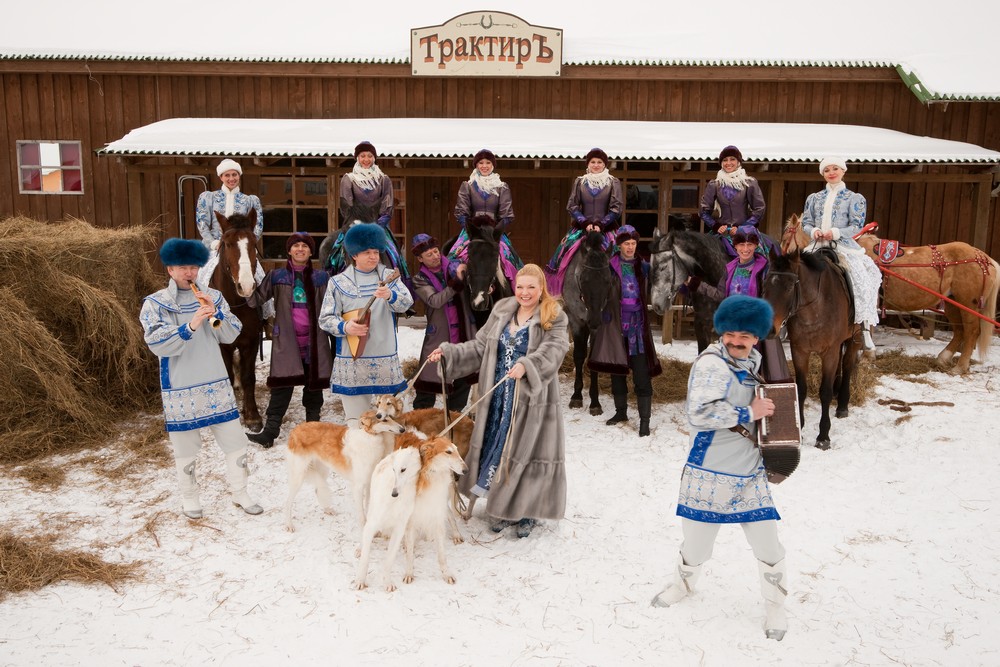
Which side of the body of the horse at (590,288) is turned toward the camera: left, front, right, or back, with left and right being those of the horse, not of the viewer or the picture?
front

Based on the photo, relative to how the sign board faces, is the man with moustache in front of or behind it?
in front

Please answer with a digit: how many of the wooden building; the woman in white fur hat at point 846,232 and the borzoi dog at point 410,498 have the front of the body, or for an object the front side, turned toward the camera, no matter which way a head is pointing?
3

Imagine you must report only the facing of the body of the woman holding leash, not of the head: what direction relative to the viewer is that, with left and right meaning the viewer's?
facing the viewer and to the left of the viewer

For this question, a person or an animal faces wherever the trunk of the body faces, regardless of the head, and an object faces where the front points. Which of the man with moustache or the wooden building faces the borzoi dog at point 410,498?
the wooden building

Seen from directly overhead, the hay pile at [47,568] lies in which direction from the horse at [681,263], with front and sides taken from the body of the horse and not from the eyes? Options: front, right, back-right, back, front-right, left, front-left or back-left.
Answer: front

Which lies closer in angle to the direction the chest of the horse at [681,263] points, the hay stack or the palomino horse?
the hay stack

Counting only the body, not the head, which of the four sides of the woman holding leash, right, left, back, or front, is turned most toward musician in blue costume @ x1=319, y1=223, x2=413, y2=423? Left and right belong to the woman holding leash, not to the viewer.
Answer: right

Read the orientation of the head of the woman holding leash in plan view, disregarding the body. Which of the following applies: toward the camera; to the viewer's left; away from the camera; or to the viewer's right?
toward the camera

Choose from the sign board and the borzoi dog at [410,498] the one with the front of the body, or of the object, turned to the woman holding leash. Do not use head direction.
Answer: the sign board

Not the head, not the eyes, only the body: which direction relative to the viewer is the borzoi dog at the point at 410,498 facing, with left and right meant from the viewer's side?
facing the viewer

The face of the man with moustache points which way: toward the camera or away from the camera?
toward the camera

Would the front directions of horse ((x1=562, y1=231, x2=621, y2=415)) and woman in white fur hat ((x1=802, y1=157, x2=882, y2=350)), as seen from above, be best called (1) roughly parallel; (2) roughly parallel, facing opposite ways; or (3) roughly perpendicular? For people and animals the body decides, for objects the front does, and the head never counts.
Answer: roughly parallel

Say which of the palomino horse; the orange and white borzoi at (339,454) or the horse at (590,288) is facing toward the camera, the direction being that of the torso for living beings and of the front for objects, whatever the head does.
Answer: the horse

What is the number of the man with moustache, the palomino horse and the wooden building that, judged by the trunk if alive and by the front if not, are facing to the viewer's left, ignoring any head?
1

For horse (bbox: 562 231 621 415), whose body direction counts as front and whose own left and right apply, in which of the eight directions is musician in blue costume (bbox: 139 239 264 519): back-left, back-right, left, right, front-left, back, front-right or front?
front-right

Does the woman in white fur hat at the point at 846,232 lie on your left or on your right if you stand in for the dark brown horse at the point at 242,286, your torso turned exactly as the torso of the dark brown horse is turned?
on your left

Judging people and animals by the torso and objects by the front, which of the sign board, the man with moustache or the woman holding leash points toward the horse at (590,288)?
the sign board

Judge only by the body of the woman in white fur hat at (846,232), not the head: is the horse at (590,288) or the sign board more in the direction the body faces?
the horse

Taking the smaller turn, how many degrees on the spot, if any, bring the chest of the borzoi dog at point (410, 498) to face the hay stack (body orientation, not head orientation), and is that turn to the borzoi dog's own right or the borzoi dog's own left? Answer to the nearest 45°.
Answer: approximately 135° to the borzoi dog's own right

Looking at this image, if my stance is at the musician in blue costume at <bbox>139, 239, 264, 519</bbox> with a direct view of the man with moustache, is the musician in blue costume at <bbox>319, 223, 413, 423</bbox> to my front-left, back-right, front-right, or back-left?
front-left

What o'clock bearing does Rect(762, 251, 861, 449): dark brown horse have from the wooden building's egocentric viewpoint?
The dark brown horse is roughly at 11 o'clock from the wooden building.

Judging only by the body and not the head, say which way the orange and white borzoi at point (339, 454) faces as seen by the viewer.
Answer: to the viewer's right
